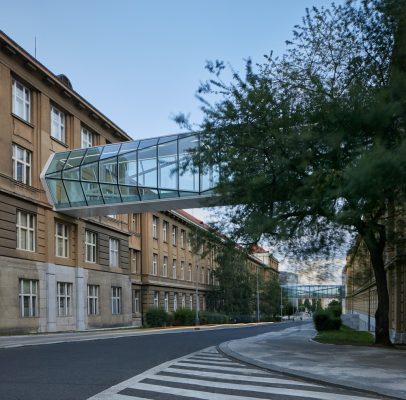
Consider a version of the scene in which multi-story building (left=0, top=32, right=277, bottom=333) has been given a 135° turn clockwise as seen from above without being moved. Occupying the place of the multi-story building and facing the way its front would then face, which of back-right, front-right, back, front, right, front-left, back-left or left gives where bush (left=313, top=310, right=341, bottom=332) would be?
back

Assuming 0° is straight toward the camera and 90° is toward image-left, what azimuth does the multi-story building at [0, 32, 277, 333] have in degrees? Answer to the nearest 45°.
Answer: approximately 315°
